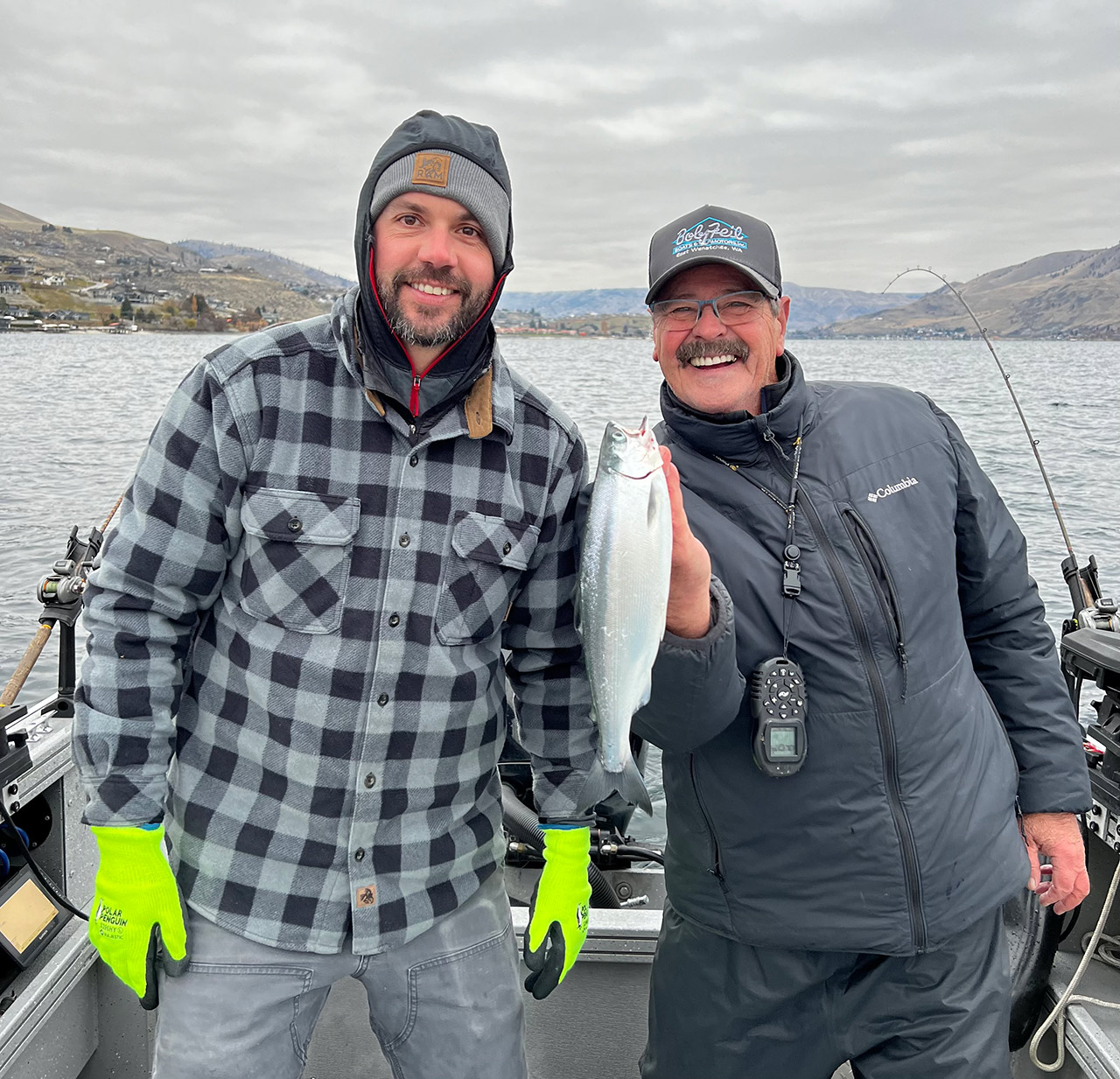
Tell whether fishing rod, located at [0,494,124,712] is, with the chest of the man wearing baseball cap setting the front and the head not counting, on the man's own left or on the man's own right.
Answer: on the man's own right

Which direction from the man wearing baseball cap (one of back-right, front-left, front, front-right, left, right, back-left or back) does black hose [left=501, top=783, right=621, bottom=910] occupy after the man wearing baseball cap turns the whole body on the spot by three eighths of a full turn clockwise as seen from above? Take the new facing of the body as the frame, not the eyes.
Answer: front

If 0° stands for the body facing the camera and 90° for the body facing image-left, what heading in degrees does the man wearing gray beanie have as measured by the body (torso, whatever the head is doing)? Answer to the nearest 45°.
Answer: approximately 0°

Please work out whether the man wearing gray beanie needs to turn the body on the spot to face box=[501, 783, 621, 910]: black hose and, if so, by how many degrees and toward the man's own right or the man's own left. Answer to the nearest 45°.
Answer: approximately 135° to the man's own left

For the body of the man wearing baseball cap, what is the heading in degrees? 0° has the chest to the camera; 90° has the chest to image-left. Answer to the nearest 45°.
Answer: approximately 0°

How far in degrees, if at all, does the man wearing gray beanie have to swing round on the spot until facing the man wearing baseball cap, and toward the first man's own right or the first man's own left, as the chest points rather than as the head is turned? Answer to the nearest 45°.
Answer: approximately 90° to the first man's own left

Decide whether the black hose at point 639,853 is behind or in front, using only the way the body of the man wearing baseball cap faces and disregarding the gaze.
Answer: behind

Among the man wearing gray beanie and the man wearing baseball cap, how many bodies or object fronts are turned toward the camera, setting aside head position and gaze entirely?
2

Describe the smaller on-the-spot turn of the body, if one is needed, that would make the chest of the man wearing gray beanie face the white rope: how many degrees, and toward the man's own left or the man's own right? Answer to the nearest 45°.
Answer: approximately 90° to the man's own left
